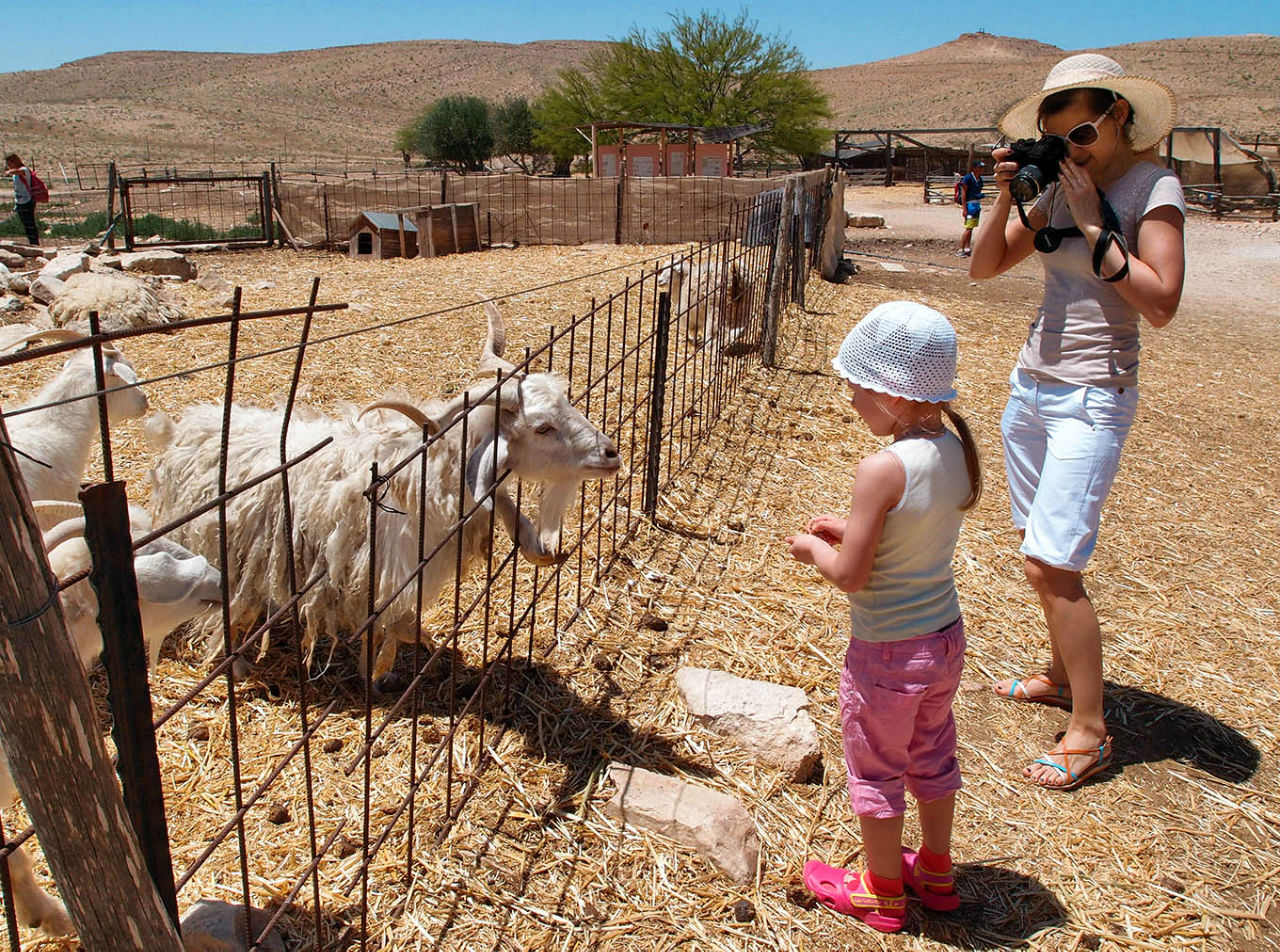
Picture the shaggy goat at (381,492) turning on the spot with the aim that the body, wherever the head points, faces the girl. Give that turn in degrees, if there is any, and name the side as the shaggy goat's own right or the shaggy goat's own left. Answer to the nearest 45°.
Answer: approximately 45° to the shaggy goat's own right

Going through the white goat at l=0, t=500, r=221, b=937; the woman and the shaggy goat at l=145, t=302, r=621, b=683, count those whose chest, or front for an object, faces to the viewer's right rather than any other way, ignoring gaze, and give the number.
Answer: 2

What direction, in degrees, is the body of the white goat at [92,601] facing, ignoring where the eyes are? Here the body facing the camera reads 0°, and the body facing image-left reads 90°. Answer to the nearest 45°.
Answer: approximately 270°

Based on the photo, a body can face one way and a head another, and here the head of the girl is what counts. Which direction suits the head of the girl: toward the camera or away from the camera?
away from the camera

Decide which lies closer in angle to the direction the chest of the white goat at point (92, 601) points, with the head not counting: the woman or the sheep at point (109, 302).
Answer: the woman

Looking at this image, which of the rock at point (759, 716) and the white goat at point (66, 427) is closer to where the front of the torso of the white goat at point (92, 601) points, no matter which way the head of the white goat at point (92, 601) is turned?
the rock

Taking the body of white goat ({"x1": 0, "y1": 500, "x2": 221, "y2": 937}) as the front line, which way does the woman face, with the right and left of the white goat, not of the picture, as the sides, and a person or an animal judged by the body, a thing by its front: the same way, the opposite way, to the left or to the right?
the opposite way

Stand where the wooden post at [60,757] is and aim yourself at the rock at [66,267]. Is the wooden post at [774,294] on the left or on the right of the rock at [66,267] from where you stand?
right

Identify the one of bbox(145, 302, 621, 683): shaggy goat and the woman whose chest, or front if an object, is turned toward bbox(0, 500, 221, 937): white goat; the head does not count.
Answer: the woman

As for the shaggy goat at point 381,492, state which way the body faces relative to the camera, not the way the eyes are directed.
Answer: to the viewer's right

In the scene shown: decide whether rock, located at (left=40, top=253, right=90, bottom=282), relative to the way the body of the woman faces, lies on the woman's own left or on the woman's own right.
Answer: on the woman's own right

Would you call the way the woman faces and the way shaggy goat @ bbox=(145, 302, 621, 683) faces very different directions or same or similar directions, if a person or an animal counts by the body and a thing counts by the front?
very different directions

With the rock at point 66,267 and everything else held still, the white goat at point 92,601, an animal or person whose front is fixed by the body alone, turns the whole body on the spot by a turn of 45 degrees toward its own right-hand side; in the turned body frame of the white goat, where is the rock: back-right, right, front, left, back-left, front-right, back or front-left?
back-left
